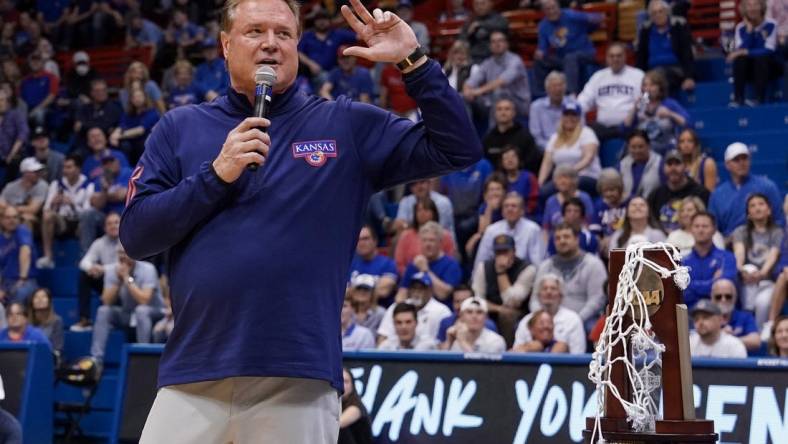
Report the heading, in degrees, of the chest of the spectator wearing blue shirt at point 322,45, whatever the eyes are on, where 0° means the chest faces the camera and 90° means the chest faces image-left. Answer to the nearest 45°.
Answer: approximately 0°

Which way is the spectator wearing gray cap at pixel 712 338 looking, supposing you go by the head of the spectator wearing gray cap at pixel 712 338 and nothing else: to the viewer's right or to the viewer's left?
to the viewer's left

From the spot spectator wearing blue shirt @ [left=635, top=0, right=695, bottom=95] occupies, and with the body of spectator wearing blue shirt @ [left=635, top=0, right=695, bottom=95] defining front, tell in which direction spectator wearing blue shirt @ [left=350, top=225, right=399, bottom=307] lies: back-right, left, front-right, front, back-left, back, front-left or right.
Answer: front-right

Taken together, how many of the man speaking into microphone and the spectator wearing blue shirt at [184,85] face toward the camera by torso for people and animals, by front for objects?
2

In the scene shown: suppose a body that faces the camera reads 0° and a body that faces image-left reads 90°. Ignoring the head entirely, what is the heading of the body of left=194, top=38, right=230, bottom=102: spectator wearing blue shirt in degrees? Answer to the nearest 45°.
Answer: approximately 0°

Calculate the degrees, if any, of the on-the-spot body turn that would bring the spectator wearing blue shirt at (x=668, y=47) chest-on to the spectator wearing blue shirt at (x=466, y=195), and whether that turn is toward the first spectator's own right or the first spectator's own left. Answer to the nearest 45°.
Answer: approximately 45° to the first spectator's own right

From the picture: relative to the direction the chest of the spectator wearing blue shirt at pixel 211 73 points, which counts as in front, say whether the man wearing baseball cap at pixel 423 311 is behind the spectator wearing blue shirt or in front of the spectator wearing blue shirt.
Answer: in front

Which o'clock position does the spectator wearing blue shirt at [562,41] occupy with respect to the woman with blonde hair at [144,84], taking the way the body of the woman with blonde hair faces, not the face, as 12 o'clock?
The spectator wearing blue shirt is roughly at 10 o'clock from the woman with blonde hair.
